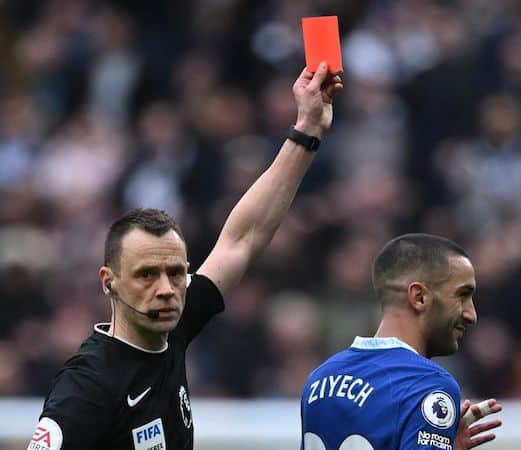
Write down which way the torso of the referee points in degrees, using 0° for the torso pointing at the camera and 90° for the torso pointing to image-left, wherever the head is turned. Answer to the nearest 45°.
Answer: approximately 315°
